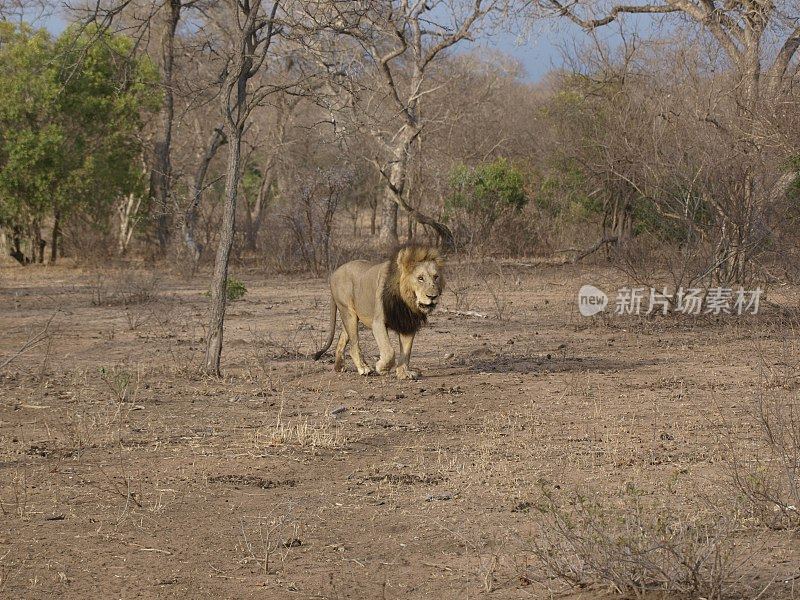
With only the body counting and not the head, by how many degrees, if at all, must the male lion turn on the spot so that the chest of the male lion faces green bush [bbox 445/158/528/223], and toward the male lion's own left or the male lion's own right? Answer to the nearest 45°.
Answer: approximately 135° to the male lion's own left

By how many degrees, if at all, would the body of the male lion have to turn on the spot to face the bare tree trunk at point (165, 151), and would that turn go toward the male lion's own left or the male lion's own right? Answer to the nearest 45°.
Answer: approximately 135° to the male lion's own left

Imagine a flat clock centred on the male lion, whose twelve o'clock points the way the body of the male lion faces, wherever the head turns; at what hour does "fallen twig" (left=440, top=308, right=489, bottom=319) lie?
The fallen twig is roughly at 8 o'clock from the male lion.

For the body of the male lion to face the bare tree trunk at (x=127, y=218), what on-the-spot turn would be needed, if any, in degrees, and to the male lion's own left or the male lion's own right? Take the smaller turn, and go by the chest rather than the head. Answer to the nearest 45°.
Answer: approximately 135° to the male lion's own left

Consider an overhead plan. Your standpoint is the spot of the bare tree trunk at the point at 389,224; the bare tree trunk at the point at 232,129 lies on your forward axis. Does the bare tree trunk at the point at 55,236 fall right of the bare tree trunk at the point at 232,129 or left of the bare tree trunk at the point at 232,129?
right

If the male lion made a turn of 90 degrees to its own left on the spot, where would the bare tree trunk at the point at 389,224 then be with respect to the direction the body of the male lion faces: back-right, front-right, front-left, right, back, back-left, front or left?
front-left

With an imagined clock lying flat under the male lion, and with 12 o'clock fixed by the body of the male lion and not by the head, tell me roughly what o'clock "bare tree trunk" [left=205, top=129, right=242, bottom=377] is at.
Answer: The bare tree trunk is roughly at 4 o'clock from the male lion.

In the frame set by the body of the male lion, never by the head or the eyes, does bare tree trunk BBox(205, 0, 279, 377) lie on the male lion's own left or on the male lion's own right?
on the male lion's own right

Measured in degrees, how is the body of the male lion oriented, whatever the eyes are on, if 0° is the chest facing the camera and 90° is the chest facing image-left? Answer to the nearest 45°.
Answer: approximately 315°

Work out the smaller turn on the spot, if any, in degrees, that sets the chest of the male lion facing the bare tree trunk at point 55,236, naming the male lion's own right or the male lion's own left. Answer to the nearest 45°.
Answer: approximately 180°
